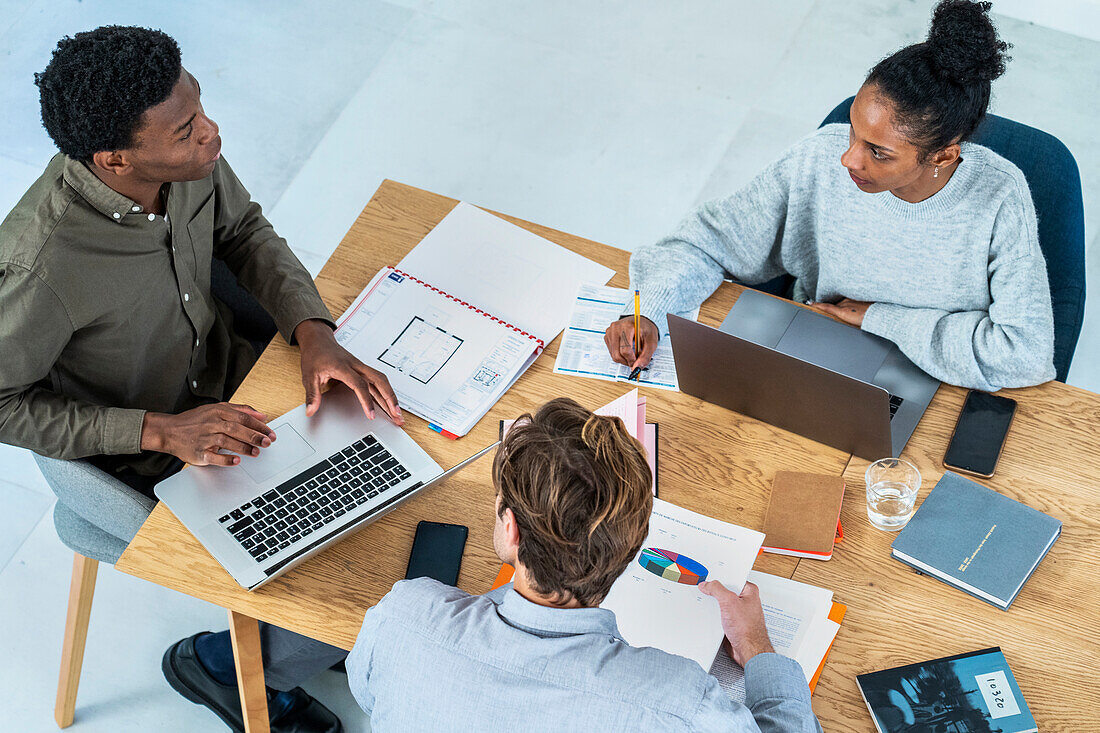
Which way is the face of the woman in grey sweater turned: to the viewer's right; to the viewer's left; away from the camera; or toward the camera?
to the viewer's left

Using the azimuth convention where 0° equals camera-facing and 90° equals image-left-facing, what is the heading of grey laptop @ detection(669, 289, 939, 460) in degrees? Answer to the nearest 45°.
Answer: approximately 225°

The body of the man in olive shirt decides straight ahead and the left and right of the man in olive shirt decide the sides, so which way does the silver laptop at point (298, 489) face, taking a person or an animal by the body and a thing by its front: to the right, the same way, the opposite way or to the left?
the opposite way

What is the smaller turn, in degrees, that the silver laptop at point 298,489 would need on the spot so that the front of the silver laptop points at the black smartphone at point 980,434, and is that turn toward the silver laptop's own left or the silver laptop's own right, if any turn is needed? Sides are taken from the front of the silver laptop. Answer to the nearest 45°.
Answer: approximately 135° to the silver laptop's own right

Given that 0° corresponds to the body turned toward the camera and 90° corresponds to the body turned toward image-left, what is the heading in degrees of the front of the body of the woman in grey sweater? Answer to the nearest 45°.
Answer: approximately 45°

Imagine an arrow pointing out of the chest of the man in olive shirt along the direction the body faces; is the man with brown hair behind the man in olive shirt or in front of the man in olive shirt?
in front
